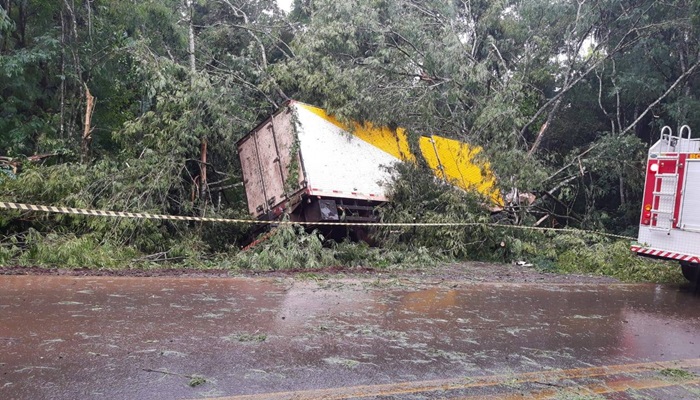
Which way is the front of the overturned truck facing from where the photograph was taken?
facing away from the viewer and to the right of the viewer

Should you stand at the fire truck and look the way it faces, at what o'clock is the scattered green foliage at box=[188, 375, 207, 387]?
The scattered green foliage is roughly at 5 o'clock from the fire truck.

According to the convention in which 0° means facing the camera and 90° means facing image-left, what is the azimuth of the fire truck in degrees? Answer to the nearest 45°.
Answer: approximately 225°

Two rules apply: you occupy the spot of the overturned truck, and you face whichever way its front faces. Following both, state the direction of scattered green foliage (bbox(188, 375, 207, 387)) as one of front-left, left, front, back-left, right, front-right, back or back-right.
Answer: back-right

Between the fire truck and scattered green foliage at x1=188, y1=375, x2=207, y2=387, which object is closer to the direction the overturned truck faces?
the fire truck

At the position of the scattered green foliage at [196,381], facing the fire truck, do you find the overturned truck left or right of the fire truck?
left

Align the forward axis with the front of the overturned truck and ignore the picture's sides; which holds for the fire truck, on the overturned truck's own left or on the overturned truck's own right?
on the overturned truck's own right
